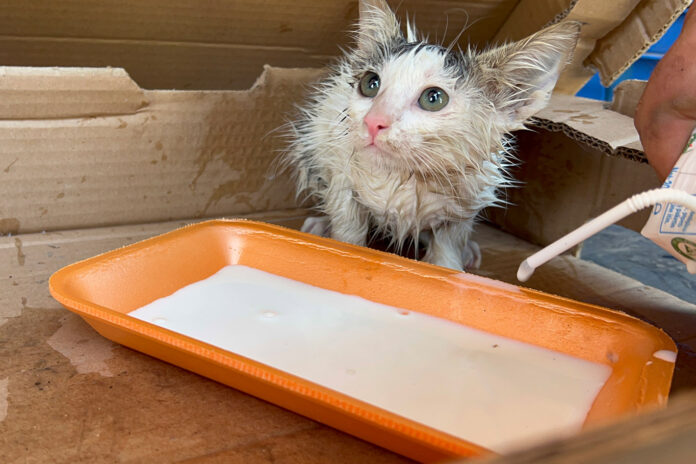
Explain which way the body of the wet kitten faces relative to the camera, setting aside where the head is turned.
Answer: toward the camera

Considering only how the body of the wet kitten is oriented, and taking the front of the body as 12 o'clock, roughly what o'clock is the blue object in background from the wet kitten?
The blue object in background is roughly at 7 o'clock from the wet kitten.
